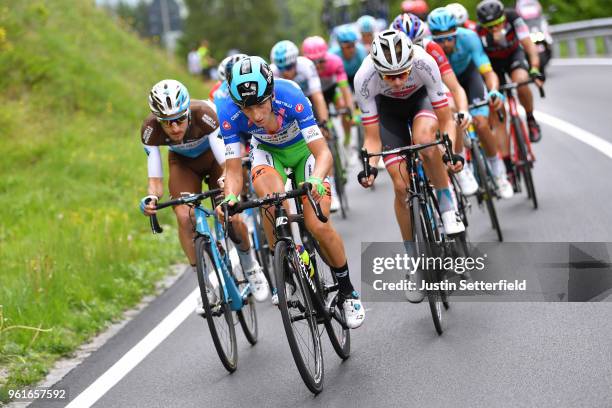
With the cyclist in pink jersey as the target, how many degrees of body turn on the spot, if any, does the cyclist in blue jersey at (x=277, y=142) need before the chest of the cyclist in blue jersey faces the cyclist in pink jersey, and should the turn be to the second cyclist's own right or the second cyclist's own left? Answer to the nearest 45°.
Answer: approximately 180°

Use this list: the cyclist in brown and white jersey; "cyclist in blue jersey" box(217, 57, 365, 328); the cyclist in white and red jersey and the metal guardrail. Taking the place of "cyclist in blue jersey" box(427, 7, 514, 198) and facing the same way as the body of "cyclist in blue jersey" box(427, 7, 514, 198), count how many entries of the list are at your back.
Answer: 1

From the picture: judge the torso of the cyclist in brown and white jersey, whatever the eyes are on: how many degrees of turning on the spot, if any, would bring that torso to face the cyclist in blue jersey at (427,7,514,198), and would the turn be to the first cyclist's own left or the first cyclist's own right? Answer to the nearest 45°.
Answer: approximately 135° to the first cyclist's own left

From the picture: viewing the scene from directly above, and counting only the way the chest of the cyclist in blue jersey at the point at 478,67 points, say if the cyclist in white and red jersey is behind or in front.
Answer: in front

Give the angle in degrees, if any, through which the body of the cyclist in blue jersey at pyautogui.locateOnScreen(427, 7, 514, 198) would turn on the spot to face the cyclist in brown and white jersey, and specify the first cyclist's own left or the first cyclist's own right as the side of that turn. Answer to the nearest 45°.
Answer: approximately 45° to the first cyclist's own right

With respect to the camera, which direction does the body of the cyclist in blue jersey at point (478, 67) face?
toward the camera

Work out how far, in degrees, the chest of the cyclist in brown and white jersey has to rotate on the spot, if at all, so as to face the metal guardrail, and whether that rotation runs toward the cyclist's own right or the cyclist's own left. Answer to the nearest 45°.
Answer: approximately 135° to the cyclist's own left

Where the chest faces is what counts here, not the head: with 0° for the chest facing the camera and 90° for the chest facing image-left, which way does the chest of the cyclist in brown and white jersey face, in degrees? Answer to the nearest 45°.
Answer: approximately 0°

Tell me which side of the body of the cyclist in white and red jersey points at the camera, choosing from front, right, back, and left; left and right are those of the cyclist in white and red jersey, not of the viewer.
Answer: front

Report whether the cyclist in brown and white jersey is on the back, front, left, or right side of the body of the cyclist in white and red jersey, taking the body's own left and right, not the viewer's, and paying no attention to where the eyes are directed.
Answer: right
